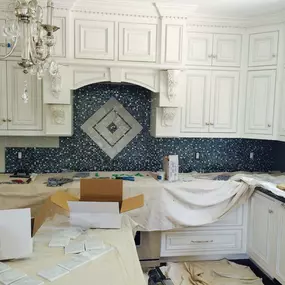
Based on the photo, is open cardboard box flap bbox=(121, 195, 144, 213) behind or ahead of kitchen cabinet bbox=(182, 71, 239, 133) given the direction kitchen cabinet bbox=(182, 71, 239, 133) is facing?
ahead

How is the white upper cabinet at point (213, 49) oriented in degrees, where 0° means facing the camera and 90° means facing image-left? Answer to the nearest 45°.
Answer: approximately 0°

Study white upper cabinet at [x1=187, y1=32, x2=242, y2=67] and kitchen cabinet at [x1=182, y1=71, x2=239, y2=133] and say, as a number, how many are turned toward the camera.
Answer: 2

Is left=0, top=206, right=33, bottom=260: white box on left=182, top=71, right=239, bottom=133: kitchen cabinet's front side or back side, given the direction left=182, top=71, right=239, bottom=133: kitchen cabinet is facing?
on the front side

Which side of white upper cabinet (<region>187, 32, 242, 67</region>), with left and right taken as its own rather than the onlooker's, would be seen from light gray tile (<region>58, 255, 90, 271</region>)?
front

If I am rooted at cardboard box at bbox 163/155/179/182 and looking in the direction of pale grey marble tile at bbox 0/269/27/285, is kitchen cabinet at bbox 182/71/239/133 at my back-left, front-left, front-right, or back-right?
back-left

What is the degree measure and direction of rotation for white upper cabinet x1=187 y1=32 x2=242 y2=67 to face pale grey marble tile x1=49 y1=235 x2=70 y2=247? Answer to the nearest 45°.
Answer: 0° — it already faces it
